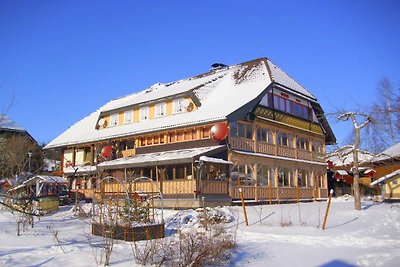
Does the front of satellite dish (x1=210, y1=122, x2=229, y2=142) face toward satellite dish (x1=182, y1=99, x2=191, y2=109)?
no

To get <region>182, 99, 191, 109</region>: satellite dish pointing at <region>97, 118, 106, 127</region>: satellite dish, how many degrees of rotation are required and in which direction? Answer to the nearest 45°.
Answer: approximately 90° to its right

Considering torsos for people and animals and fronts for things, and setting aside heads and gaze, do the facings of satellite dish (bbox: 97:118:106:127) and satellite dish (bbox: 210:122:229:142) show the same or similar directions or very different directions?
same or similar directions

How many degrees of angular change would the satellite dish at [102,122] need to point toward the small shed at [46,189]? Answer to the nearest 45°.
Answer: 0° — it already faces it

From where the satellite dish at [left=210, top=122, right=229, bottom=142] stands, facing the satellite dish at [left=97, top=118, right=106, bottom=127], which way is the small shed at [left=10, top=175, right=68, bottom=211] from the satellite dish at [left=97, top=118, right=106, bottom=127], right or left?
left

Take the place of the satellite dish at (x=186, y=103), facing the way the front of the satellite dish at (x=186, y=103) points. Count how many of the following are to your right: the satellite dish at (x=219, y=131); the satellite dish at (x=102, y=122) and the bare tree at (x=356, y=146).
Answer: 1

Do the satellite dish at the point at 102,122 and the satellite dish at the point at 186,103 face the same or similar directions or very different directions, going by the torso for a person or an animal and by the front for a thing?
same or similar directions

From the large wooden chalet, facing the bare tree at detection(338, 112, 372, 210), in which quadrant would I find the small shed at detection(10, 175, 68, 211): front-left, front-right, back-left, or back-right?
back-right

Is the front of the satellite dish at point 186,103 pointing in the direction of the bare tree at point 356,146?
no

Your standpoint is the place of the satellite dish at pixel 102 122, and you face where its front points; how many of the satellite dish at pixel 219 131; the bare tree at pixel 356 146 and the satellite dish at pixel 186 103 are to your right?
0

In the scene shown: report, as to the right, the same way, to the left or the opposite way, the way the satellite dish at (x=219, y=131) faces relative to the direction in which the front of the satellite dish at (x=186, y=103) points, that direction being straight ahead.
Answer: the same way

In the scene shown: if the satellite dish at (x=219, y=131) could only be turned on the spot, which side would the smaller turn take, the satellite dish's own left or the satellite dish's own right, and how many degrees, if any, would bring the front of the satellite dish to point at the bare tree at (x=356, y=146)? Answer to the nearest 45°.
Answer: approximately 135° to the satellite dish's own left

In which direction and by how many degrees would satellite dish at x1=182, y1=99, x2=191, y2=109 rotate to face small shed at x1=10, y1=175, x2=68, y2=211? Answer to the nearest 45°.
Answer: approximately 45° to its right

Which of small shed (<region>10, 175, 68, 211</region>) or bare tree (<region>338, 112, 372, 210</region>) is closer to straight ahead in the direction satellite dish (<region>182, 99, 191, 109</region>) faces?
the small shed

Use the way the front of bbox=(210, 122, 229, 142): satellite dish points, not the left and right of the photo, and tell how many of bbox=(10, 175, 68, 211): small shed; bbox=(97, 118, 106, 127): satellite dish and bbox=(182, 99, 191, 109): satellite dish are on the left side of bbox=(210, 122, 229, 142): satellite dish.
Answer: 0

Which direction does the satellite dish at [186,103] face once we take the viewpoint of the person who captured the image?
facing the viewer and to the left of the viewer
